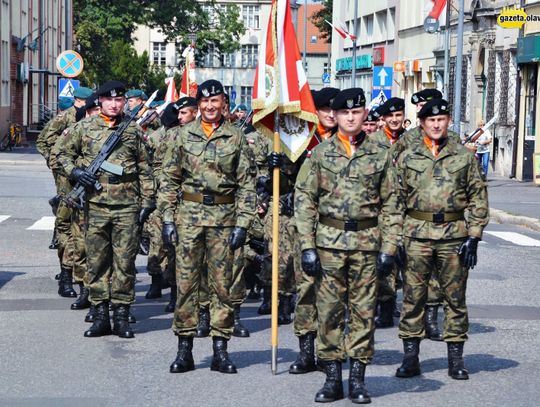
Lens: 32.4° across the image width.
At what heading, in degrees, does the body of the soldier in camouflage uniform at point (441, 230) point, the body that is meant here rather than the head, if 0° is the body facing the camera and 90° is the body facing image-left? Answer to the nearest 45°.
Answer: approximately 0°

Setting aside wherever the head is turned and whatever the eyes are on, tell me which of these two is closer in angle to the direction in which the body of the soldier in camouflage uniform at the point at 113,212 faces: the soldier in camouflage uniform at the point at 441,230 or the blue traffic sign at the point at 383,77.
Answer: the soldier in camouflage uniform

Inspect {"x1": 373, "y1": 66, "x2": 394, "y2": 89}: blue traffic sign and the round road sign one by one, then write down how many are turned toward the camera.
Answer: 2

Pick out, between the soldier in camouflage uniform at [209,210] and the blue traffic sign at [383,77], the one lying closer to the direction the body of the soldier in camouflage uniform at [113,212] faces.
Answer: the soldier in camouflage uniform

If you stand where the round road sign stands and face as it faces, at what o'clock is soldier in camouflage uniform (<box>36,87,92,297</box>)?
The soldier in camouflage uniform is roughly at 12 o'clock from the round road sign.
